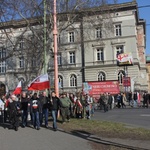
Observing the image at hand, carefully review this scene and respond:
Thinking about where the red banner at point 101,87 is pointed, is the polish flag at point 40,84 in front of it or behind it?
in front

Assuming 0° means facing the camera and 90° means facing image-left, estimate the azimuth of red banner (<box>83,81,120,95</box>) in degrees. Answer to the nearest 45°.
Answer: approximately 0°

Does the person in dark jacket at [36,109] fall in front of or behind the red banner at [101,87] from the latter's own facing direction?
in front
